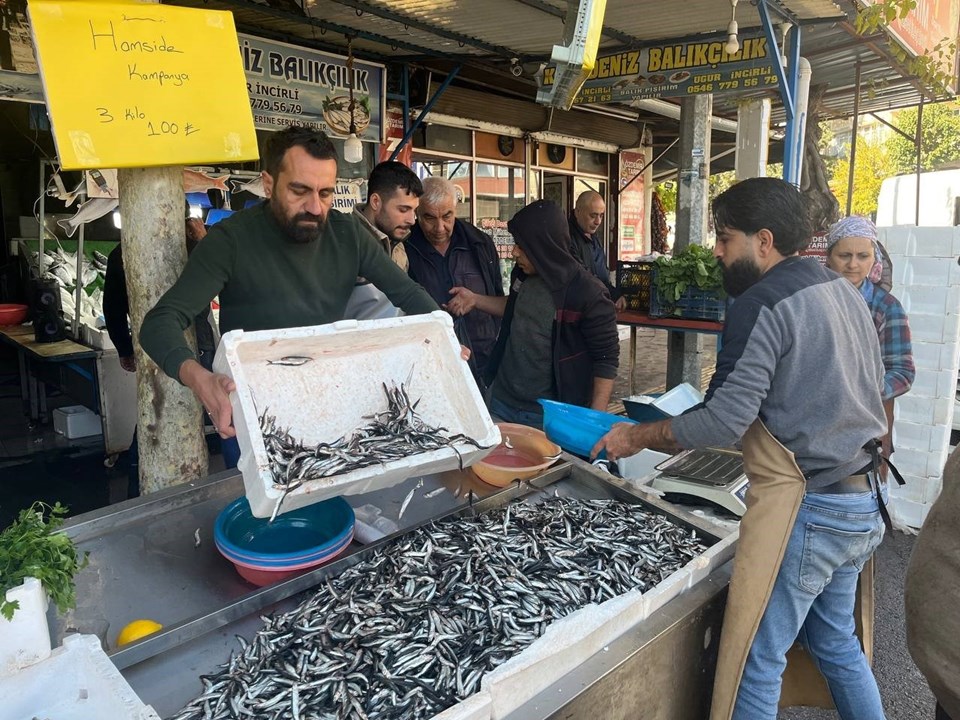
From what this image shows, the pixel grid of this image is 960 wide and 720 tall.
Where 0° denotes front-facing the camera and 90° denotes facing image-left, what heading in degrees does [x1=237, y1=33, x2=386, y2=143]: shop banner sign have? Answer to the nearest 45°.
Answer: approximately 315°

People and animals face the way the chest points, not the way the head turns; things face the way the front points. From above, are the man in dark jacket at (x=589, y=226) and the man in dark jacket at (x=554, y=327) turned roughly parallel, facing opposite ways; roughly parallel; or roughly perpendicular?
roughly perpendicular

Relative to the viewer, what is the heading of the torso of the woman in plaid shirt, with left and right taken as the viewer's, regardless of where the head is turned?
facing the viewer and to the left of the viewer

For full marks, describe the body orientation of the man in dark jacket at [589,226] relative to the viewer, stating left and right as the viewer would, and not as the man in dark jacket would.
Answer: facing the viewer and to the right of the viewer

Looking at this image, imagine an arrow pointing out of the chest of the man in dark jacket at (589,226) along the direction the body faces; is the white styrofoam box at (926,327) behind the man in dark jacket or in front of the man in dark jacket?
in front

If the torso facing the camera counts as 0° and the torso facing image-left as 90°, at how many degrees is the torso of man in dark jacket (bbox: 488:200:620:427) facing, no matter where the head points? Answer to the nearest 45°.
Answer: approximately 45°

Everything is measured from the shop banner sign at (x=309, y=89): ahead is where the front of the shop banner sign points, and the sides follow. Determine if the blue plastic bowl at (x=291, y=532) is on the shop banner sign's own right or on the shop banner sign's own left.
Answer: on the shop banner sign's own right

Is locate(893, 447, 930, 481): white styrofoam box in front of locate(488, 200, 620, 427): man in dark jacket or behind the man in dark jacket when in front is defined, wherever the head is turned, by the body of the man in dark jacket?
behind

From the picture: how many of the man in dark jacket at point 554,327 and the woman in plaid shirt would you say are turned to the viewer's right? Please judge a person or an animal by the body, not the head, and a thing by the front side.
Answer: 0

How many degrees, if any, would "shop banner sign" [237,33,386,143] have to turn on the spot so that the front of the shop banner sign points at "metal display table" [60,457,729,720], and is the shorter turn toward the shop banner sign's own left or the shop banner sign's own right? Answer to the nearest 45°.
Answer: approximately 45° to the shop banner sign's own right

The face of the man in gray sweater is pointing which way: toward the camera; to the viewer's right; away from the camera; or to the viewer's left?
to the viewer's left

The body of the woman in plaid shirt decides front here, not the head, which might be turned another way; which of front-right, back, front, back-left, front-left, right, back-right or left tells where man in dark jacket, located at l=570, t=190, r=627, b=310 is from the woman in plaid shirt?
right

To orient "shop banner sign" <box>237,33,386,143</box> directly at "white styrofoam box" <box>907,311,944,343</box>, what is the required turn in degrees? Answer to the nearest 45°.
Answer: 0° — it already faces it
